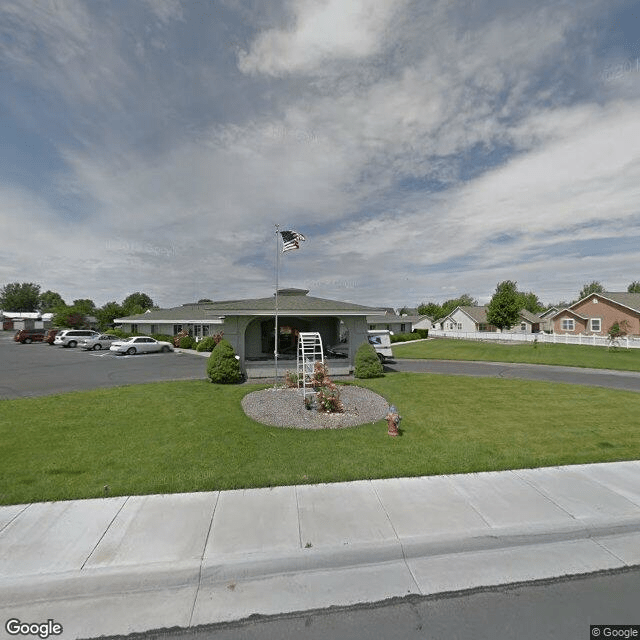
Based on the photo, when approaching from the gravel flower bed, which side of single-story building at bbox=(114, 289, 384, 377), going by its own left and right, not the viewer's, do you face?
front

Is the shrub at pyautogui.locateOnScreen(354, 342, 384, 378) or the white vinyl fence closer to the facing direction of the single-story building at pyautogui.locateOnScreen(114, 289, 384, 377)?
the shrub

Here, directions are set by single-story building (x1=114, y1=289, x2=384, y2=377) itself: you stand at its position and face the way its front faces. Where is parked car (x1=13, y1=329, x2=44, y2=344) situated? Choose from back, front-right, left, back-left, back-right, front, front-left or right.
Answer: back-right

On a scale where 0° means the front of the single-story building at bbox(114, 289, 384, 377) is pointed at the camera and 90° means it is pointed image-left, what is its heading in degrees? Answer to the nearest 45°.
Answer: approximately 0°

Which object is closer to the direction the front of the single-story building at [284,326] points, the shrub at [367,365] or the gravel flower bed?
the gravel flower bed

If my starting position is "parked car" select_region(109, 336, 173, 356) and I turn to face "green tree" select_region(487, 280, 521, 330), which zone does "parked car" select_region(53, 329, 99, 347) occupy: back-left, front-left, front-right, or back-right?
back-left

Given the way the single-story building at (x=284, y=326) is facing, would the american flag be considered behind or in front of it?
in front

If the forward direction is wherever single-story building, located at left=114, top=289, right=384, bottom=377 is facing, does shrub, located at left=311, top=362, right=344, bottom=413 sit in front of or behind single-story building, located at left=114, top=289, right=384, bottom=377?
in front

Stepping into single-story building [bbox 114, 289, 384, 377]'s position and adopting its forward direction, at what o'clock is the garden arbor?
The garden arbor is roughly at 12 o'clock from the single-story building.

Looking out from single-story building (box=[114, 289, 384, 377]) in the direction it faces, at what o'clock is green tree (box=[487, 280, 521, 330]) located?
The green tree is roughly at 8 o'clock from the single-story building.

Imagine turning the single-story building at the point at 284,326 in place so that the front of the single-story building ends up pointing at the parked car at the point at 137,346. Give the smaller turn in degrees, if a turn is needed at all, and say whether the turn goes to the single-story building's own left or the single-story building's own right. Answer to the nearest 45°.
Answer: approximately 135° to the single-story building's own right

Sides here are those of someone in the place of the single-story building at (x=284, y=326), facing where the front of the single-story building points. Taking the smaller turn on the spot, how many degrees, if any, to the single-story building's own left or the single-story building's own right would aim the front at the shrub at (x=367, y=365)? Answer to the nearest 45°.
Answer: approximately 45° to the single-story building's own left

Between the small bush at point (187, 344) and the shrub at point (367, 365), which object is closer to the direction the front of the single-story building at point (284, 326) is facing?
the shrub
